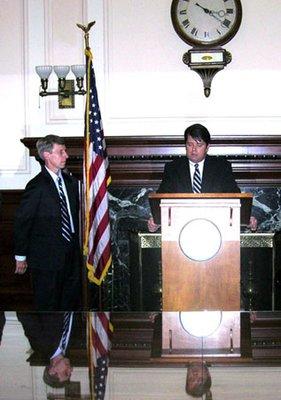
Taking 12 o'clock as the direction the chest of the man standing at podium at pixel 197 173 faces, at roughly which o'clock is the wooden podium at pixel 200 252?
The wooden podium is roughly at 12 o'clock from the man standing at podium.

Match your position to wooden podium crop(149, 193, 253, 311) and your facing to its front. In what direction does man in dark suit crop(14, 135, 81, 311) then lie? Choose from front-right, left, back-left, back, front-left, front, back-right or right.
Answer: back-right

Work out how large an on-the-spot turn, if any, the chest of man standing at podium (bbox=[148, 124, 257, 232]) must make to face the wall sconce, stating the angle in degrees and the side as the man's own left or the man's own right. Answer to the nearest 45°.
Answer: approximately 135° to the man's own right

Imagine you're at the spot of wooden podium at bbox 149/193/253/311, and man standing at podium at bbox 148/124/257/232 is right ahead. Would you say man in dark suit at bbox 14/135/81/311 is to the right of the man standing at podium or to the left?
left

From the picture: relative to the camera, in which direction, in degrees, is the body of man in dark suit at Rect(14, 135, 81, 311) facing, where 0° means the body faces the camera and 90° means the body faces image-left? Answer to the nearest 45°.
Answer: approximately 315°

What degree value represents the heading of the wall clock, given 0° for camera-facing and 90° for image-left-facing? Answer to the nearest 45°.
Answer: approximately 0°
